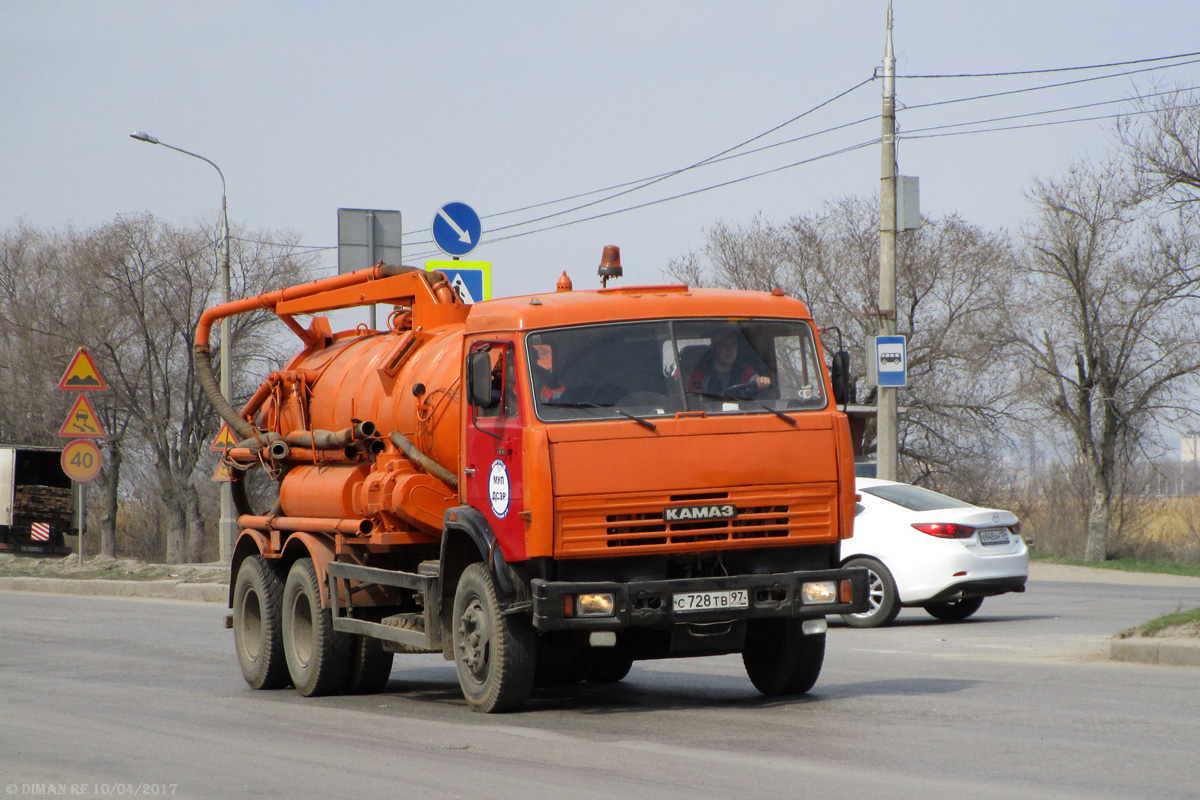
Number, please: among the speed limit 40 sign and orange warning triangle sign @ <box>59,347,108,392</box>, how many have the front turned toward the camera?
2

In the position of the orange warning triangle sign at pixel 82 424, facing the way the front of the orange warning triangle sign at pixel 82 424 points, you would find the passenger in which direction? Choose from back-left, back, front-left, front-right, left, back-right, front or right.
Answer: front

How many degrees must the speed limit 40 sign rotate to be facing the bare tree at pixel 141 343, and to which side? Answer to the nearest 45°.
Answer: approximately 180°

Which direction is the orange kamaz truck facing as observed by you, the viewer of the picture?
facing the viewer and to the right of the viewer

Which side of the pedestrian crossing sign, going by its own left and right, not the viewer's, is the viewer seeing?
front

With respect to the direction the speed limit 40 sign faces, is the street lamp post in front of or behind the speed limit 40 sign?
behind

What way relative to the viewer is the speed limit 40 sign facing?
toward the camera

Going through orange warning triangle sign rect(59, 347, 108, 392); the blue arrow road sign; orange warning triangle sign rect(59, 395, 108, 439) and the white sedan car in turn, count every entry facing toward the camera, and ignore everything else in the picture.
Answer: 3
